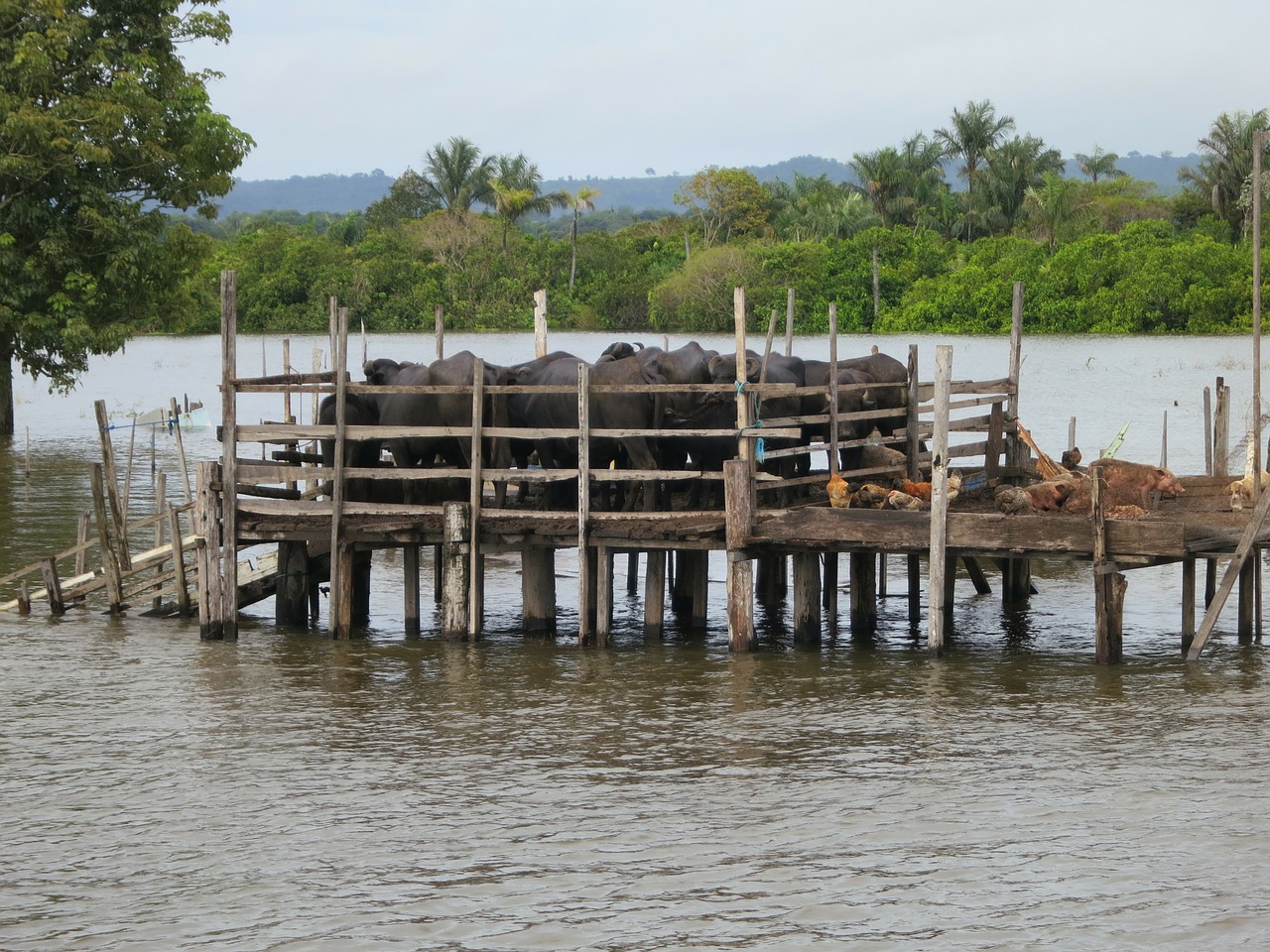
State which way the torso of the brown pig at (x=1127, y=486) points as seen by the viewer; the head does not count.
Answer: to the viewer's right

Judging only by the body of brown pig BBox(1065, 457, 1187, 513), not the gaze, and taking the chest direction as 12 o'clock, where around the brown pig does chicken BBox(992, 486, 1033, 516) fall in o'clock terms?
The chicken is roughly at 5 o'clock from the brown pig.

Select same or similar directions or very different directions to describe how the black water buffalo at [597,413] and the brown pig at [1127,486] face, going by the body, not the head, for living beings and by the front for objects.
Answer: very different directions

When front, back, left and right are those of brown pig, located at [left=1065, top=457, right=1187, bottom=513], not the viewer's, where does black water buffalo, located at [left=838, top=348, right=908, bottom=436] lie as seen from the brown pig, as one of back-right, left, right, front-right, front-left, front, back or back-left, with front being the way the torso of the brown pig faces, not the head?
back-left

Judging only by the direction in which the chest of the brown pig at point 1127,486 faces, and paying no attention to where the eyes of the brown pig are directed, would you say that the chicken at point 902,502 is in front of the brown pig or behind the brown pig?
behind

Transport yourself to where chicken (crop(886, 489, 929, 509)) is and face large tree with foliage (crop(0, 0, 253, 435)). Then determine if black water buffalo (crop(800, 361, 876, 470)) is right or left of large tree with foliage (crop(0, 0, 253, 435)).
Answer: right

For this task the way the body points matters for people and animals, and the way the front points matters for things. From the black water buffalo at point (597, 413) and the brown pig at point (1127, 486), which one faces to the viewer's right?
the brown pig

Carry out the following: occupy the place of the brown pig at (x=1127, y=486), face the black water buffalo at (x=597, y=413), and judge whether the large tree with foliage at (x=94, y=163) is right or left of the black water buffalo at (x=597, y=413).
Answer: right
